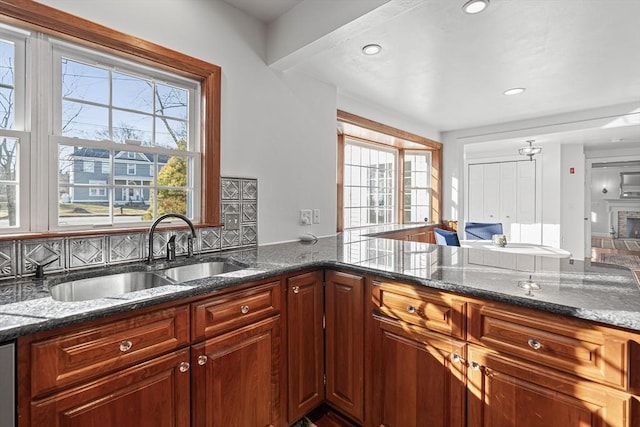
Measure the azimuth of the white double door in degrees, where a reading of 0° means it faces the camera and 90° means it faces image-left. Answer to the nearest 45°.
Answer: approximately 0°

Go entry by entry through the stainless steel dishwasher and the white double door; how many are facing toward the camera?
2

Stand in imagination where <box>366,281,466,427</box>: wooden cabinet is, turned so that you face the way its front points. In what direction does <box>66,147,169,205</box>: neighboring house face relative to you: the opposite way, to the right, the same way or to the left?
to the left

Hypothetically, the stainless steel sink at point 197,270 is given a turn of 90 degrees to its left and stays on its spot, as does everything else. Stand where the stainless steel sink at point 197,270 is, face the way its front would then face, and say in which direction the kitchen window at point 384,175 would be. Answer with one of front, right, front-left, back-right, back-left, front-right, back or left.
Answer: front

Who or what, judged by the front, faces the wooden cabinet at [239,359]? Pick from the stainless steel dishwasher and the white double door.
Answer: the white double door
